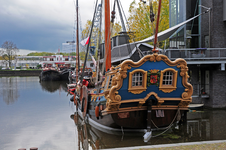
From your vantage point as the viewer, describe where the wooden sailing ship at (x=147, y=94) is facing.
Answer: facing away from the viewer and to the left of the viewer

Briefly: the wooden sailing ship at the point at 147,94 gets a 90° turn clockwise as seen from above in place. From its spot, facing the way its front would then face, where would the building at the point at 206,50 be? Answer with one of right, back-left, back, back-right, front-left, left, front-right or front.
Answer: front

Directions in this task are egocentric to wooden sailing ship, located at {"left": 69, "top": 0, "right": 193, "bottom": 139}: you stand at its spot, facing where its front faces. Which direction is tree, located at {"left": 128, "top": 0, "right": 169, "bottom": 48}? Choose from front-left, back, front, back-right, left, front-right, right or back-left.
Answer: front-right
